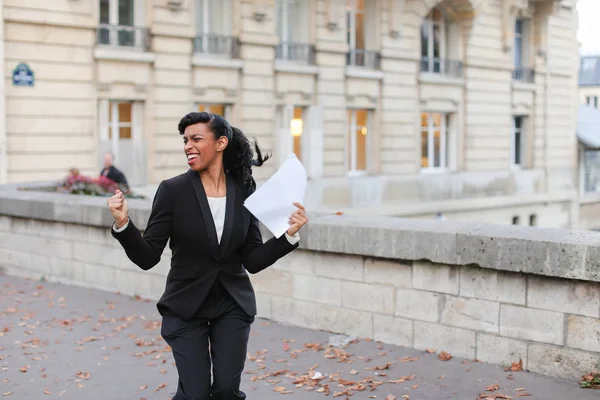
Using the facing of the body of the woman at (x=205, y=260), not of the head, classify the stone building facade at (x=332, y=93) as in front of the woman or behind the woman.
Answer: behind

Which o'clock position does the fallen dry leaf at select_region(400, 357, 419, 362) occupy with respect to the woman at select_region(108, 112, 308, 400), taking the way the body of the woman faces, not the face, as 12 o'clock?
The fallen dry leaf is roughly at 7 o'clock from the woman.

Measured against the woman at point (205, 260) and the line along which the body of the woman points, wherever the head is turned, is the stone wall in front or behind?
behind

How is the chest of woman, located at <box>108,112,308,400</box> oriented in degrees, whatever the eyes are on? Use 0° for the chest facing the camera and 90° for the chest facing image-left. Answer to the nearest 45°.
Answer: approximately 0°

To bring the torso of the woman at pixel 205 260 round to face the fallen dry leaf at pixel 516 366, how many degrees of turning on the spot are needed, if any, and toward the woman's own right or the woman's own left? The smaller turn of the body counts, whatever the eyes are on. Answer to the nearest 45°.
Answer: approximately 135° to the woman's own left

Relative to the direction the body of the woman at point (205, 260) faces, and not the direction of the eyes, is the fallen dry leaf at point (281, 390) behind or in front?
behind
